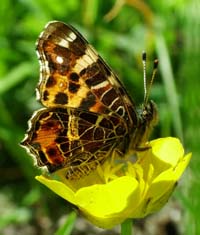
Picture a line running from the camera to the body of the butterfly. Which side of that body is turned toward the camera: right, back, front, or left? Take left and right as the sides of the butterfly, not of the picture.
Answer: right
